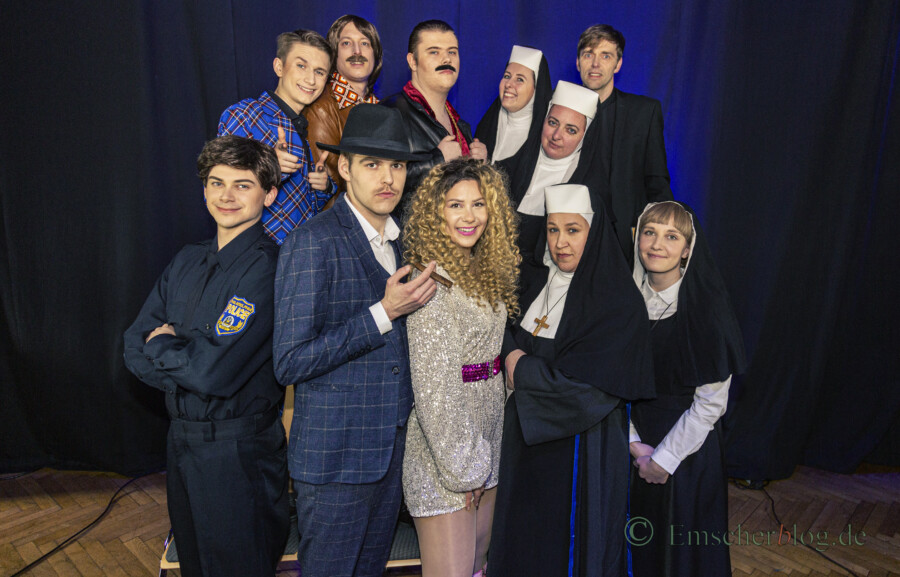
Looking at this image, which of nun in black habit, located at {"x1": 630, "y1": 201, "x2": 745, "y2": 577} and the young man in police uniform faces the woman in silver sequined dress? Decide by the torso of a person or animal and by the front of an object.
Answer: the nun in black habit

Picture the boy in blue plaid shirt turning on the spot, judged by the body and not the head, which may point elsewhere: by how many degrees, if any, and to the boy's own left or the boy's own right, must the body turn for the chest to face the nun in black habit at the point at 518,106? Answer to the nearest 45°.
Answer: approximately 45° to the boy's own left

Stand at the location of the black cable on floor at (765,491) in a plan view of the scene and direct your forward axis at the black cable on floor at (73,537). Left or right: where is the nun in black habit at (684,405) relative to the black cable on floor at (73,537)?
left

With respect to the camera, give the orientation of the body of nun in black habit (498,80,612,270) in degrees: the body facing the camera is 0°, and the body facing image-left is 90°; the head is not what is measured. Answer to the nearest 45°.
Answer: approximately 45°

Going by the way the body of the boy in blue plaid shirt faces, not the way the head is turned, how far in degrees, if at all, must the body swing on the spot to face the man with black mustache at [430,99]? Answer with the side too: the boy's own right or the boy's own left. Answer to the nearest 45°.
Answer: approximately 45° to the boy's own left

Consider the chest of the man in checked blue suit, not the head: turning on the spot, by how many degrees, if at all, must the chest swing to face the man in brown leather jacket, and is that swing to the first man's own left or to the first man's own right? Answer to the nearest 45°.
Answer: approximately 135° to the first man's own left

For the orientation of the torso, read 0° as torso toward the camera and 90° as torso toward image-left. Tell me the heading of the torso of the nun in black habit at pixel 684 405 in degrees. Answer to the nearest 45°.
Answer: approximately 45°
